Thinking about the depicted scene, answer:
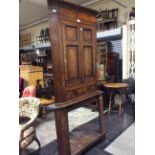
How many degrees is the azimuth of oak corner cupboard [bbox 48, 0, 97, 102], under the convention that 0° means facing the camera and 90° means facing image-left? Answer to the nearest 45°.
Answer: approximately 315°

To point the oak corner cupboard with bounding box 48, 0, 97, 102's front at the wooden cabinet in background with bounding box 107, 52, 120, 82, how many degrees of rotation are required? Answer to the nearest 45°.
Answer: approximately 135° to its left

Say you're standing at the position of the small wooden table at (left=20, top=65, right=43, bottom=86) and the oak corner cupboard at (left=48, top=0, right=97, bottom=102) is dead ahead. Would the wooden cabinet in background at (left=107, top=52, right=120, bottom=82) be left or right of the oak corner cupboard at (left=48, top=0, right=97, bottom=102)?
left

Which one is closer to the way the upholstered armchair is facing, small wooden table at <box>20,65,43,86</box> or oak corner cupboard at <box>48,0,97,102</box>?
the oak corner cupboard

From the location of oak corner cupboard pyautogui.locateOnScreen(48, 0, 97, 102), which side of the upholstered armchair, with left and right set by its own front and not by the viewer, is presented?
left

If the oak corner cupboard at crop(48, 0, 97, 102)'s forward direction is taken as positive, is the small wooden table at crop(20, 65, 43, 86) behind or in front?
behind

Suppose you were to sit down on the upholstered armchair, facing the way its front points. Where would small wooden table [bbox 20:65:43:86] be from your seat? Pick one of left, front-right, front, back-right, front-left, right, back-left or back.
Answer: back-right
